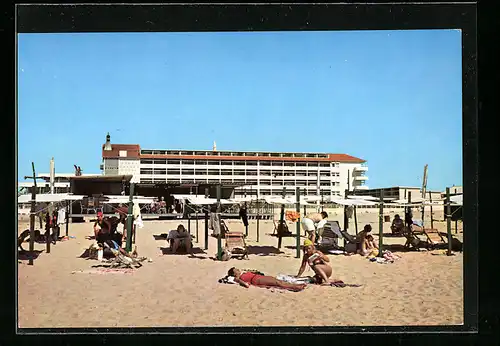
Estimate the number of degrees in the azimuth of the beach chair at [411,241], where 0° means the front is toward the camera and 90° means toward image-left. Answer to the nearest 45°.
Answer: approximately 315°

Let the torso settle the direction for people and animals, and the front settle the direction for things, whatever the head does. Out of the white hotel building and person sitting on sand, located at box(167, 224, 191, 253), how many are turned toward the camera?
2

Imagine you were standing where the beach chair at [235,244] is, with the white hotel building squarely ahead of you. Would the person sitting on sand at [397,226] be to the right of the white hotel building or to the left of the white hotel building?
right

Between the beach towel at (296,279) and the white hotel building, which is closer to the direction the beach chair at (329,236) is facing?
the beach towel

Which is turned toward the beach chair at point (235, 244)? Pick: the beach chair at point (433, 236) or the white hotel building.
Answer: the white hotel building

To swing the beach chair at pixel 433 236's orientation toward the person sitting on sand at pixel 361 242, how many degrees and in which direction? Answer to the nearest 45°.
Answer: approximately 90° to its right

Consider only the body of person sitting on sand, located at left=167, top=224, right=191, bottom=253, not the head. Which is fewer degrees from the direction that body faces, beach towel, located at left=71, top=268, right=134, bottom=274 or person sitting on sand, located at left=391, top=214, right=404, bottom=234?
the beach towel

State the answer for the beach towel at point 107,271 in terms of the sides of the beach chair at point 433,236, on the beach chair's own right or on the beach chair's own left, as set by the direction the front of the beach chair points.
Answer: on the beach chair's own right

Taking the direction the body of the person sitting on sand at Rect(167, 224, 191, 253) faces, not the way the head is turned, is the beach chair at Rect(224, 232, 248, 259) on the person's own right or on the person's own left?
on the person's own left
